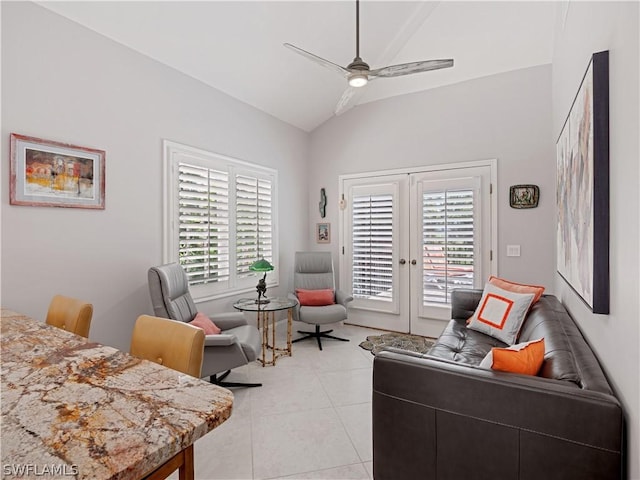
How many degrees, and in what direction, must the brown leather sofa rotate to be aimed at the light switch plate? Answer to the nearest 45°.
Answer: approximately 90° to its right

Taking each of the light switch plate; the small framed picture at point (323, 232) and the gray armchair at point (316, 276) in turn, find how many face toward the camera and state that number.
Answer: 3

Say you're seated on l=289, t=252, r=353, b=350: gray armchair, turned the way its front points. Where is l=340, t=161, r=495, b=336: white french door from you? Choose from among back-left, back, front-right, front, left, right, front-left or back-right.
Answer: left

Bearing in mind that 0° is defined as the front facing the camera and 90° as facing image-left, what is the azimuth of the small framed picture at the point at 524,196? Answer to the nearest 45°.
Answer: approximately 0°

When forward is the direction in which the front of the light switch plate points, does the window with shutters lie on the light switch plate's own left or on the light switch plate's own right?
on the light switch plate's own right

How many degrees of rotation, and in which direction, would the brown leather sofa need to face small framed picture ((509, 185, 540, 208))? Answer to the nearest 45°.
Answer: approximately 90° to its right

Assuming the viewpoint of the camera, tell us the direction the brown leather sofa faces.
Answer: facing to the left of the viewer

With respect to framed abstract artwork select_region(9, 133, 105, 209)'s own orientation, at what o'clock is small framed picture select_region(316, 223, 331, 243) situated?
The small framed picture is roughly at 10 o'clock from the framed abstract artwork.

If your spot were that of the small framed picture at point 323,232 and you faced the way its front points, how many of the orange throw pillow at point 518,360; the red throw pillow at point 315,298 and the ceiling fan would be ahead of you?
3

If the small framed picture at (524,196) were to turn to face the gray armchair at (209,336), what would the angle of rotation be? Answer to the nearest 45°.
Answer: approximately 45° to its right

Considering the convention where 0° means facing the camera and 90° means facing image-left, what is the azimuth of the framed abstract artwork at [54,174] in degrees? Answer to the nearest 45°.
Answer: approximately 315°

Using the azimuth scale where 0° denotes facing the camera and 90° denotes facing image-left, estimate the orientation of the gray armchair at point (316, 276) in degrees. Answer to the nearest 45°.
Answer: approximately 0°

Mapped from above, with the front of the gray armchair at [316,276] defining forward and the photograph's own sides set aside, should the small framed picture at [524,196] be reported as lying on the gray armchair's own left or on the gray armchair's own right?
on the gray armchair's own left
